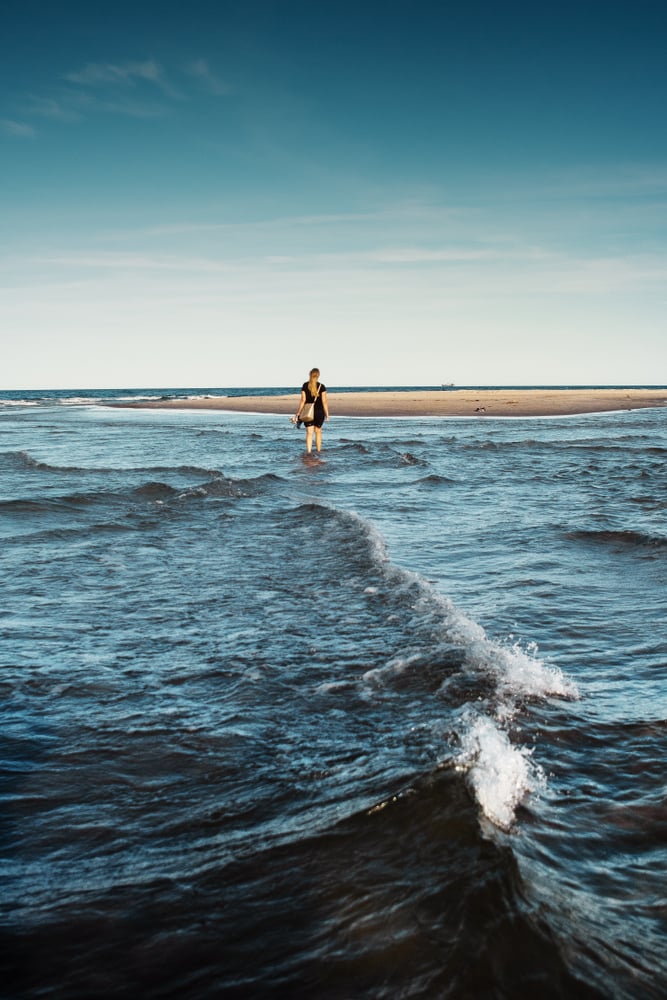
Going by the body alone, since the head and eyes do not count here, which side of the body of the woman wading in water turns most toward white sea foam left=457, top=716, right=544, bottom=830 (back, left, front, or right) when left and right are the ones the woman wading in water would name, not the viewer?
back

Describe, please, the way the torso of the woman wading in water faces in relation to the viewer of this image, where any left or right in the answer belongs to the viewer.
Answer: facing away from the viewer

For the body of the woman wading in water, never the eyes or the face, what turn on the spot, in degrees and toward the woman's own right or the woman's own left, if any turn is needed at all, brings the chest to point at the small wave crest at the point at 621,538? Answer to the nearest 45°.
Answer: approximately 180°

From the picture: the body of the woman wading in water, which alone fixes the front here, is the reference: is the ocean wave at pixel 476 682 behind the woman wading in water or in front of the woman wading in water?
behind
